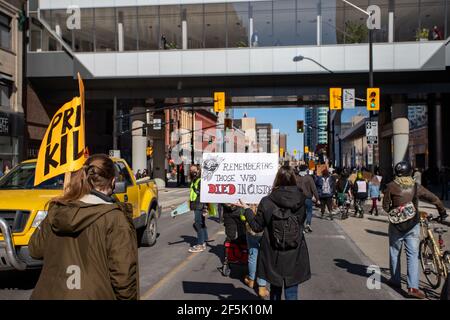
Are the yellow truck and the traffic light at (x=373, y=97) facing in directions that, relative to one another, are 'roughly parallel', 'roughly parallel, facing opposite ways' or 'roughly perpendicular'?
roughly parallel

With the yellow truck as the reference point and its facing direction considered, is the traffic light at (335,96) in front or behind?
behind

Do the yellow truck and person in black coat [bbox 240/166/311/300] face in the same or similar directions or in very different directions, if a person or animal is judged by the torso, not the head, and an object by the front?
very different directions

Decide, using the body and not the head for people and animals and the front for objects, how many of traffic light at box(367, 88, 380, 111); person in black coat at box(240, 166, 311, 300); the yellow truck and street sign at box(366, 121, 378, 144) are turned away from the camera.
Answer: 1

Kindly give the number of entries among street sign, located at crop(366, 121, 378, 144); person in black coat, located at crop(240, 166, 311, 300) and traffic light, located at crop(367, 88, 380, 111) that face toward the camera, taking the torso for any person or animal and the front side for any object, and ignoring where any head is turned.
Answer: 2

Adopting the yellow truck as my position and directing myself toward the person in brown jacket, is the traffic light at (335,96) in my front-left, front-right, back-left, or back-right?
back-left

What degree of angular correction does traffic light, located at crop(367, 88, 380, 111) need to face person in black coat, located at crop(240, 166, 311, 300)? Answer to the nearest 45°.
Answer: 0° — it already faces them

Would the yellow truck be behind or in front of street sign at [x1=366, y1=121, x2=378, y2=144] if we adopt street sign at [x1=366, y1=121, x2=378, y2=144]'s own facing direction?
in front

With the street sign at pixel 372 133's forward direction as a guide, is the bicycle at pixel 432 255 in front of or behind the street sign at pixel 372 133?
in front

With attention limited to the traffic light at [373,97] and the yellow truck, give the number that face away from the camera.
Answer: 0

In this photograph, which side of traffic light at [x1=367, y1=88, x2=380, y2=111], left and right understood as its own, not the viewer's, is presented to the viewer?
front

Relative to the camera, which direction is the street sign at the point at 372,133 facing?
toward the camera

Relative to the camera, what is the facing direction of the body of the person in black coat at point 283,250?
away from the camera

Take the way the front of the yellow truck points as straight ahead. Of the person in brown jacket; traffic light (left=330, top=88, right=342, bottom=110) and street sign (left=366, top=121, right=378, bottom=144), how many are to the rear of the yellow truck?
2

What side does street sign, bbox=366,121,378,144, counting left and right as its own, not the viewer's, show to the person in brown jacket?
front

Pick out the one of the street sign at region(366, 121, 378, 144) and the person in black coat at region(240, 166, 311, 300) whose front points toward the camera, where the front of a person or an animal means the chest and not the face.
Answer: the street sign

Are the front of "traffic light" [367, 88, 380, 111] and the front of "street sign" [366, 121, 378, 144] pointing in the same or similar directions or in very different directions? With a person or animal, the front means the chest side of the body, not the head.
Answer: same or similar directions

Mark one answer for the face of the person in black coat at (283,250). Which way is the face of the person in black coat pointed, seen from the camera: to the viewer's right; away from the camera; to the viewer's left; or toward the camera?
away from the camera

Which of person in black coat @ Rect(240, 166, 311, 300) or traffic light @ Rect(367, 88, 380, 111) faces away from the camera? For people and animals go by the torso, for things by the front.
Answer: the person in black coat
